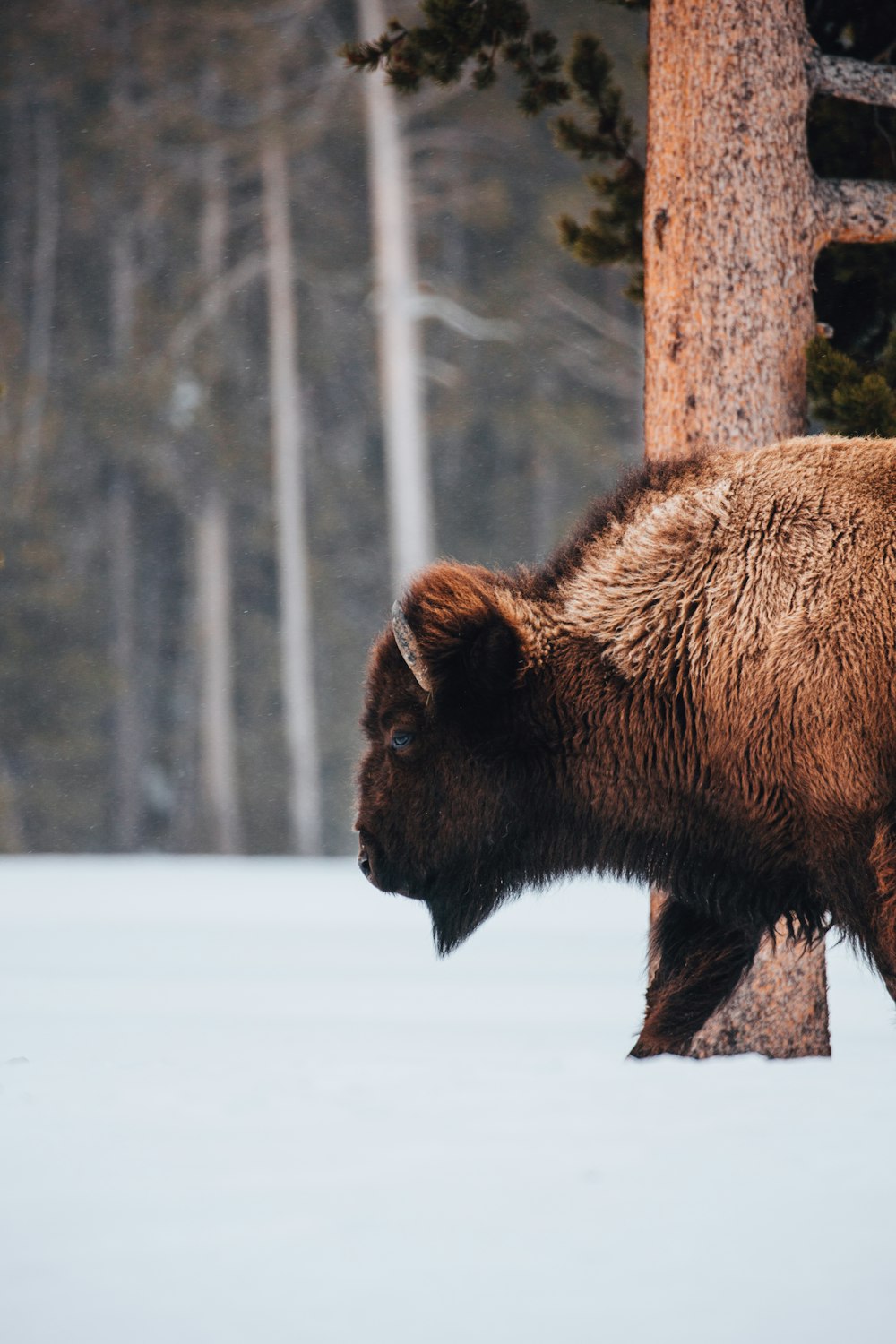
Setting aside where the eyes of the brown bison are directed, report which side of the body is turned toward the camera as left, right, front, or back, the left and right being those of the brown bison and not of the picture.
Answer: left

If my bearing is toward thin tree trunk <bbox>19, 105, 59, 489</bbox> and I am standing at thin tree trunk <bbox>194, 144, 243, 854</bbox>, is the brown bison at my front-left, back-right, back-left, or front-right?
back-left

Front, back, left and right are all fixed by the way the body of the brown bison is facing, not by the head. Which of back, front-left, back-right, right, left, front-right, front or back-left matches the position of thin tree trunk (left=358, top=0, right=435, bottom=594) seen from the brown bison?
right

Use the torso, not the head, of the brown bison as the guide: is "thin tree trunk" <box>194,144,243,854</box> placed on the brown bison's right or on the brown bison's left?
on the brown bison's right

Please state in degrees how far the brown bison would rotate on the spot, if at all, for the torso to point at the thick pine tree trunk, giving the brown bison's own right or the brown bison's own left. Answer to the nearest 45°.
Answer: approximately 90° to the brown bison's own right

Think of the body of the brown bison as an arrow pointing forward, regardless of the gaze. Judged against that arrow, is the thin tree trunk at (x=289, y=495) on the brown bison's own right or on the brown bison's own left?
on the brown bison's own right
